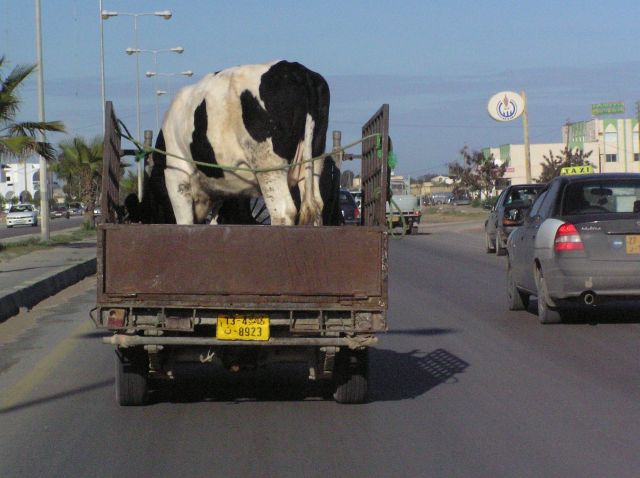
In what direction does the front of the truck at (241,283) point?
away from the camera

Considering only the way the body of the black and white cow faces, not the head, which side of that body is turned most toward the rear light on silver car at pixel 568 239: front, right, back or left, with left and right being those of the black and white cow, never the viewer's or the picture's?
right

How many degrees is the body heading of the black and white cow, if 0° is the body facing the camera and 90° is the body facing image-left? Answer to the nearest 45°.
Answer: approximately 135°

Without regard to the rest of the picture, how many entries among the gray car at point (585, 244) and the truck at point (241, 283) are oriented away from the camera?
2

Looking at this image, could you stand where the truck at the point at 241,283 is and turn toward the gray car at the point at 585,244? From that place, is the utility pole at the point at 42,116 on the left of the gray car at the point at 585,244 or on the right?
left

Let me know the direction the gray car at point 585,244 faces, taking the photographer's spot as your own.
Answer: facing away from the viewer

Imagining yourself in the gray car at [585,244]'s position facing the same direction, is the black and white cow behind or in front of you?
behind
